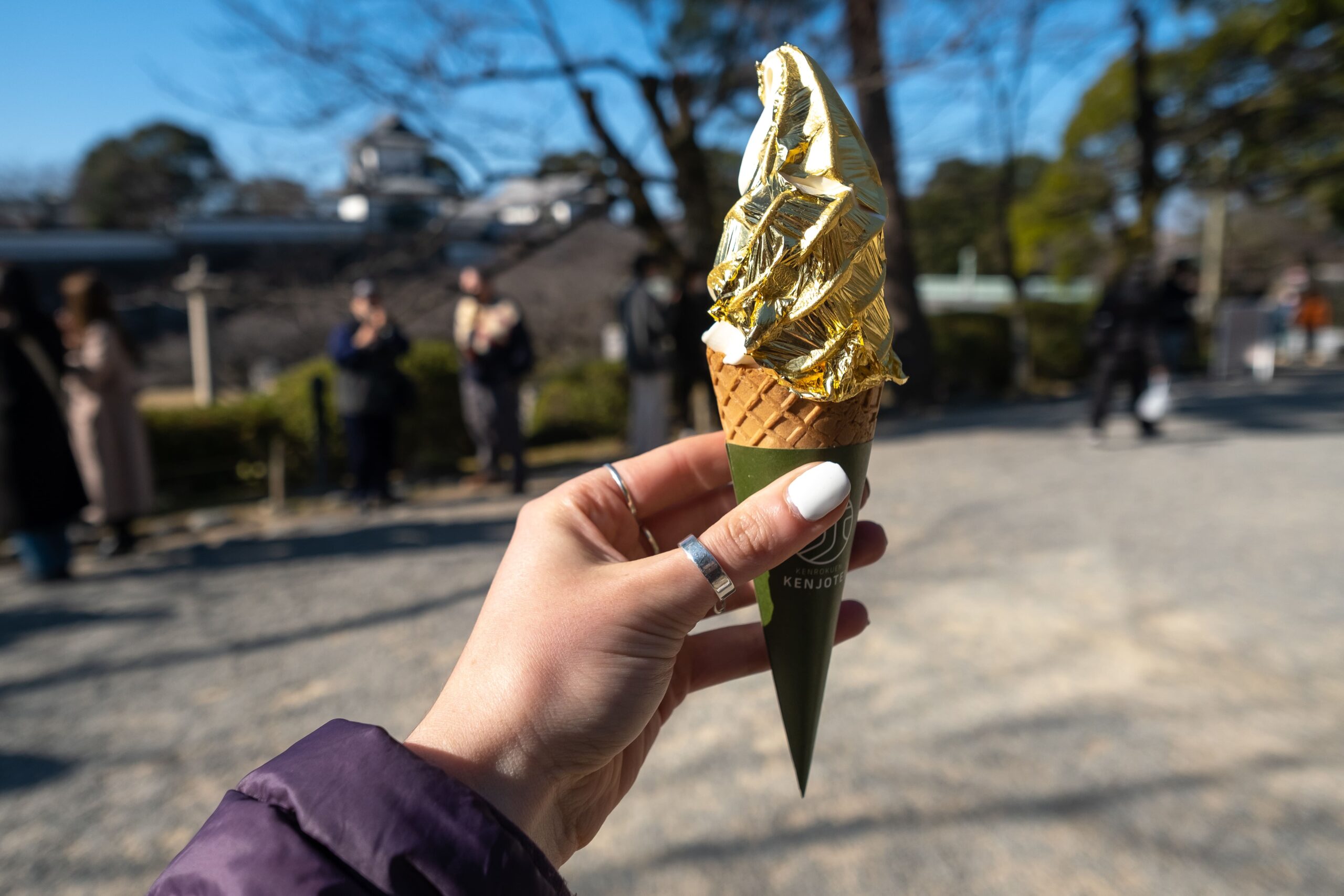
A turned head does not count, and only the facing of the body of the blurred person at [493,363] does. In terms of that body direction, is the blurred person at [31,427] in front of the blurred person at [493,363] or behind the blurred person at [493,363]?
in front

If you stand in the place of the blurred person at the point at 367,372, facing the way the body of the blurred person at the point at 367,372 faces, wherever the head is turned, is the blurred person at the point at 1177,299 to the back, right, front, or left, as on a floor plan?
left

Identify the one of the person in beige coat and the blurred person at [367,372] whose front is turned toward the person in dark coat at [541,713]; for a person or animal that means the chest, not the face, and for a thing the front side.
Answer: the blurred person

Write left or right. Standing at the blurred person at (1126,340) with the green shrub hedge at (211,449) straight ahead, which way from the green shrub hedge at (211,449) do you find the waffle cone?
left

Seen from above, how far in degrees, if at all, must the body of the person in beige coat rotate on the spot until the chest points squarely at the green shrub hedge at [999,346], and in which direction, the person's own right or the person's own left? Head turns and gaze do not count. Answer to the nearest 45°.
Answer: approximately 180°

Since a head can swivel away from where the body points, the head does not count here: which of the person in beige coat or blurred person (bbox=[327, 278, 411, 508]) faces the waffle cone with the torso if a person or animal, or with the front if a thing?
the blurred person

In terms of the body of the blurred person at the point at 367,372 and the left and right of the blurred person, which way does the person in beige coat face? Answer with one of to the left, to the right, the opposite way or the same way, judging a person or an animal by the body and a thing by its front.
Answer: to the right
